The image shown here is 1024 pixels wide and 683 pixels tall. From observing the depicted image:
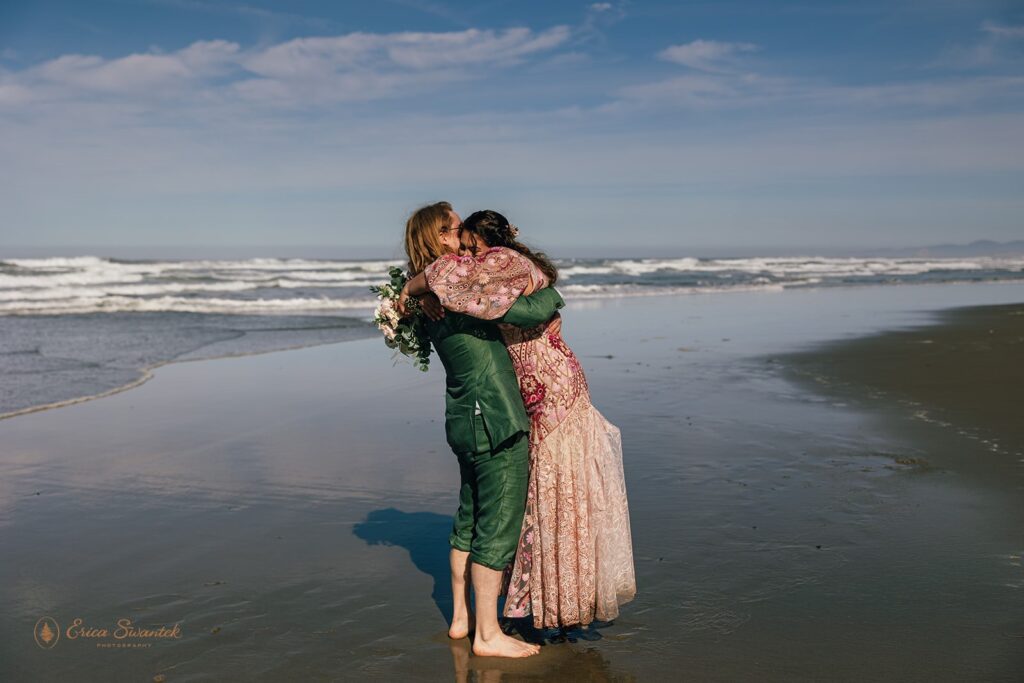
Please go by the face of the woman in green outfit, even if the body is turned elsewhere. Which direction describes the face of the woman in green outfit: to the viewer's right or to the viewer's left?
to the viewer's right

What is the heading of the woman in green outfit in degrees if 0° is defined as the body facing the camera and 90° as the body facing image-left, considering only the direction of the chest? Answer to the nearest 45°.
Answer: approximately 270°
